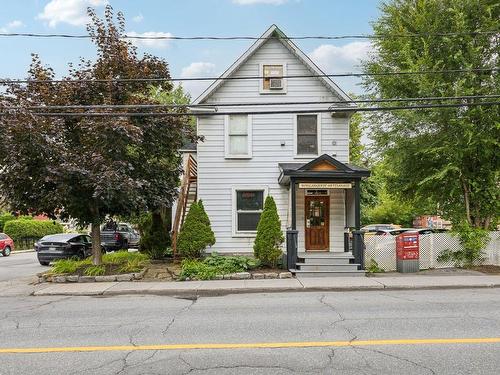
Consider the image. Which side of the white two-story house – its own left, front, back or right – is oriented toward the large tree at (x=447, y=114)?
left

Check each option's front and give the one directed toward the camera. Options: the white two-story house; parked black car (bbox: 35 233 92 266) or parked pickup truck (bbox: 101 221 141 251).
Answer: the white two-story house

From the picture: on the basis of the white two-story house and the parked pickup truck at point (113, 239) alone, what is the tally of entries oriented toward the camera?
1

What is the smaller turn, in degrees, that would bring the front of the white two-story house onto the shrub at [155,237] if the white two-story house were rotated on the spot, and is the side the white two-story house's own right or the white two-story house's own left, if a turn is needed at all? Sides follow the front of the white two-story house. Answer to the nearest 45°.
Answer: approximately 45° to the white two-story house's own right

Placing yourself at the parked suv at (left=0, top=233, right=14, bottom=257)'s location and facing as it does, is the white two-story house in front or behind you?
in front

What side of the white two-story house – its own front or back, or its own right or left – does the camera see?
front

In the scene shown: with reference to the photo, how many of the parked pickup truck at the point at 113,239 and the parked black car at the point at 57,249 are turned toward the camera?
0

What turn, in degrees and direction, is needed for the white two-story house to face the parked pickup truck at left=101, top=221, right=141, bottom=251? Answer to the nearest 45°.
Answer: approximately 135° to its right

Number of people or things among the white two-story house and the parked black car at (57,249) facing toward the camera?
1

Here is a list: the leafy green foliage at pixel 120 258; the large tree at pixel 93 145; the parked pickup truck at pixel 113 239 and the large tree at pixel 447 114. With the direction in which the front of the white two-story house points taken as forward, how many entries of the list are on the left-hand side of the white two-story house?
1

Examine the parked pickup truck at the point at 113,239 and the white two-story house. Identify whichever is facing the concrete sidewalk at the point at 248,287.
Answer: the white two-story house
